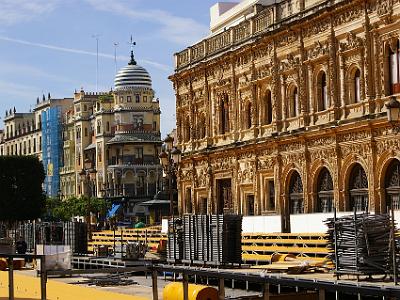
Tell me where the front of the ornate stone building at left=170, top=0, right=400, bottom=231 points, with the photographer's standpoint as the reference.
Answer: facing the viewer and to the left of the viewer

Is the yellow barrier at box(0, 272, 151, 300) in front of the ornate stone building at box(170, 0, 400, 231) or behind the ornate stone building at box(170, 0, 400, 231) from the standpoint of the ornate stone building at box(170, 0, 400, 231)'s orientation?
in front
